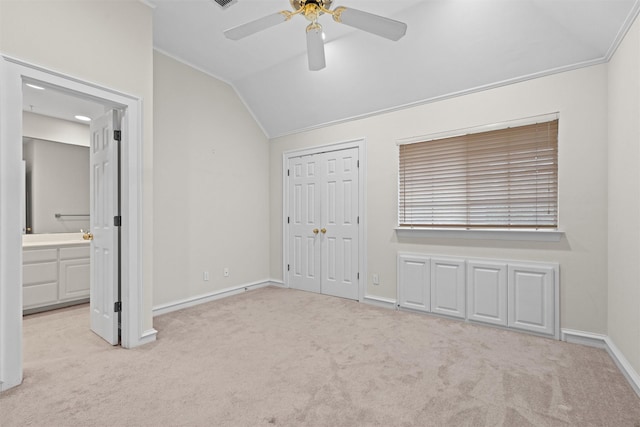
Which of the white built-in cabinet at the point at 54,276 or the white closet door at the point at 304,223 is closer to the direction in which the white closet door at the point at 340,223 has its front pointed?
the white built-in cabinet

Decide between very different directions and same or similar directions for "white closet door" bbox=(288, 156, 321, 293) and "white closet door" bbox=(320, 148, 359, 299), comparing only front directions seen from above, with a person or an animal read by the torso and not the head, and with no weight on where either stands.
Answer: same or similar directions

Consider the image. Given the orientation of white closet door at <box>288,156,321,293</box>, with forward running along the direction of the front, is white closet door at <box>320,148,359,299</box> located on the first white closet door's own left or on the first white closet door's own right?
on the first white closet door's own left

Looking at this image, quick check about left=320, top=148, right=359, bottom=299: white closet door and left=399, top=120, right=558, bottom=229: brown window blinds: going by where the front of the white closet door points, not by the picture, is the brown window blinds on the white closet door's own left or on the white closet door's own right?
on the white closet door's own left

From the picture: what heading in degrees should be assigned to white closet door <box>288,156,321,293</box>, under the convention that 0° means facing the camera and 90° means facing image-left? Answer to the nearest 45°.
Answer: approximately 45°

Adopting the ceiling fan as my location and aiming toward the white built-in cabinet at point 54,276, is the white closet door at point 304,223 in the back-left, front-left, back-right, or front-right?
front-right

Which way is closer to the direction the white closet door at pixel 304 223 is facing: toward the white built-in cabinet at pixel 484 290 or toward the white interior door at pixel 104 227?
the white interior door

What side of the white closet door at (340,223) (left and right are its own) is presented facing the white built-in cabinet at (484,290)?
left

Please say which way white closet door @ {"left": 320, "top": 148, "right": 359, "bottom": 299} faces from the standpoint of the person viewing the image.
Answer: facing the viewer and to the left of the viewer

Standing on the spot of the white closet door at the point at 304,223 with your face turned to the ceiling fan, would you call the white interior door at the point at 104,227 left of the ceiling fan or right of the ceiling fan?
right

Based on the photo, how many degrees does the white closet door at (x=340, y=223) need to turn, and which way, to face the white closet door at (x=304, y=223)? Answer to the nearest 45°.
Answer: approximately 90° to its right

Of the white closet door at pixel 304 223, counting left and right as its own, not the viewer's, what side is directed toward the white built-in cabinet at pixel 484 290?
left

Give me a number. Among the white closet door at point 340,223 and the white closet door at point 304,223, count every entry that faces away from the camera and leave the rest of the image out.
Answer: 0

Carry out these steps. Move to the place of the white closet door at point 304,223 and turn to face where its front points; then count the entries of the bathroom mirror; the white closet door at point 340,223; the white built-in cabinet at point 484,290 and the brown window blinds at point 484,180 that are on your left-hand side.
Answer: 3
